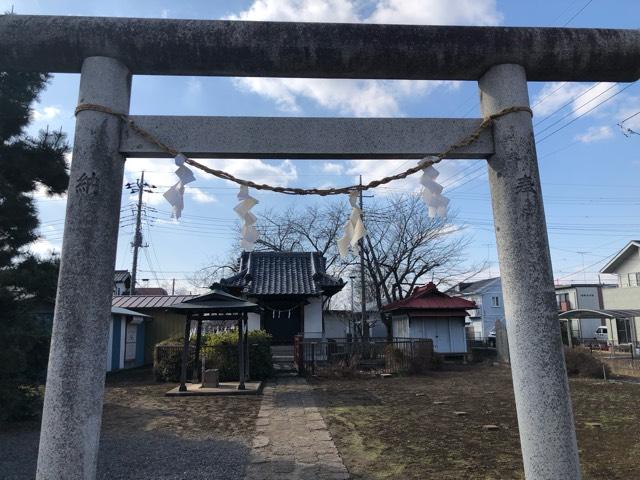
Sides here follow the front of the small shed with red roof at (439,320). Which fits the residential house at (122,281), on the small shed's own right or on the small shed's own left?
on the small shed's own right

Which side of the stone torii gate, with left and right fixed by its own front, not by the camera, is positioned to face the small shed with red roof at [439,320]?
back

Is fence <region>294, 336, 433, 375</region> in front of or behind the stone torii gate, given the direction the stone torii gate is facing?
behind

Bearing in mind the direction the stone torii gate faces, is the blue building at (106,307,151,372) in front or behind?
behind

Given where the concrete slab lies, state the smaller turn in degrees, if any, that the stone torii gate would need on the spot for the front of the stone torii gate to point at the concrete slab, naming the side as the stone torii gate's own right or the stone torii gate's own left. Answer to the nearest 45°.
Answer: approximately 180°

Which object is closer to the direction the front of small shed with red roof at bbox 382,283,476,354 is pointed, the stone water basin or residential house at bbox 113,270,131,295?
the stone water basin

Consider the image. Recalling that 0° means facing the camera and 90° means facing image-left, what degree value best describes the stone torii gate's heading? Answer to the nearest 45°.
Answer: approximately 0°

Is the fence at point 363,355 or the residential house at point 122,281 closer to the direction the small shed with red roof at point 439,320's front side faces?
the fence

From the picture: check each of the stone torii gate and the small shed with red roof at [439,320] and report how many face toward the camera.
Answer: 2

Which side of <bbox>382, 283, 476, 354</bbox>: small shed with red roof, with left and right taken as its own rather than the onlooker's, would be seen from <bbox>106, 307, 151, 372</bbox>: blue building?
right

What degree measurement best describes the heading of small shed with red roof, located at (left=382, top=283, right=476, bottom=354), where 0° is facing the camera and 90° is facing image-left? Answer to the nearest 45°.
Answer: approximately 0°

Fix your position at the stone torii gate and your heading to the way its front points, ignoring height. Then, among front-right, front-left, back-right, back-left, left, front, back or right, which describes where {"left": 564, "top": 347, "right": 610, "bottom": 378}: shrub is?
back-left
